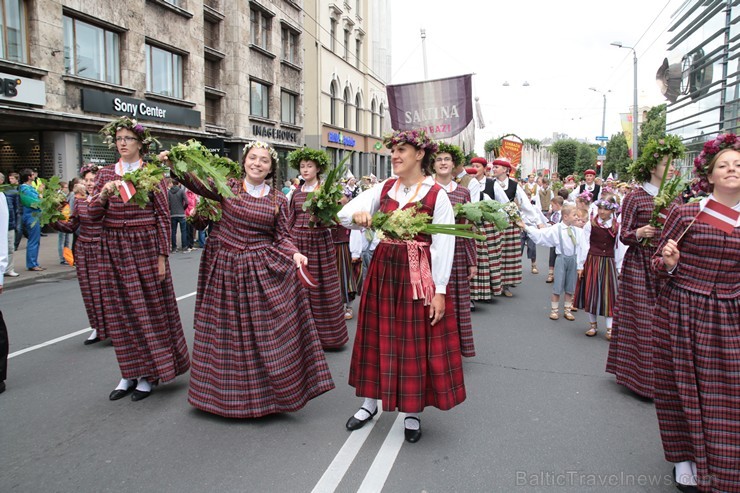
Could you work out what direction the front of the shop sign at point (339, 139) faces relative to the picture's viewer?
facing the viewer and to the right of the viewer

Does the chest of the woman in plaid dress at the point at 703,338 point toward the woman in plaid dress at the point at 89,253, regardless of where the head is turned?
no

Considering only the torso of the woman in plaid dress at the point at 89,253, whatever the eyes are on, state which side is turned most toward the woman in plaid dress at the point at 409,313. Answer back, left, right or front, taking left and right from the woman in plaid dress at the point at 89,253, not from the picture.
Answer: left

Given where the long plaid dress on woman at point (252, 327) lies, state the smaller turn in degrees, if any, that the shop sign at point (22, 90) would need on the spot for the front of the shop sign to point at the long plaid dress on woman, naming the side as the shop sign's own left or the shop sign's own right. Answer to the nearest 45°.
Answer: approximately 45° to the shop sign's own right

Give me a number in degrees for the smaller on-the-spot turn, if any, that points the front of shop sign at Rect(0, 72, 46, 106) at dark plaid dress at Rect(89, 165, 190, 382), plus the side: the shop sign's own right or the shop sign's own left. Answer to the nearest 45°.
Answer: approximately 45° to the shop sign's own right

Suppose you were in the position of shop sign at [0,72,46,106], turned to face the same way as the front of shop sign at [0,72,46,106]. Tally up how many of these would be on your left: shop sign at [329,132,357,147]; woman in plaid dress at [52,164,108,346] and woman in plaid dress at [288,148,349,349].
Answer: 1

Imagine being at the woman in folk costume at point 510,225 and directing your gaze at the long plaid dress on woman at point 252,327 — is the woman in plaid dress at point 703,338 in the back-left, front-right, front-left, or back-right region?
front-left

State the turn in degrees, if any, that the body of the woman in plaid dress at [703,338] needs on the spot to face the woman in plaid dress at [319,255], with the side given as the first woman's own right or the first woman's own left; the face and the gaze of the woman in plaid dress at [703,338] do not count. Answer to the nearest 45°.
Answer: approximately 90° to the first woman's own right

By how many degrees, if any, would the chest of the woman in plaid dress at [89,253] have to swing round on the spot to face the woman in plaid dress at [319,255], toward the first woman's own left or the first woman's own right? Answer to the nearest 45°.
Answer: approximately 135° to the first woman's own left

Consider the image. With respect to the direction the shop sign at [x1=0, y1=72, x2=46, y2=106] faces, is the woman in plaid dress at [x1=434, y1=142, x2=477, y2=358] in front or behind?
in front

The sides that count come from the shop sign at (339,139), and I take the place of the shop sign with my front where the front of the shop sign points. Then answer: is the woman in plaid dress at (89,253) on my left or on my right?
on my right

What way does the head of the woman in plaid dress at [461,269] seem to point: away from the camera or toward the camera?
toward the camera

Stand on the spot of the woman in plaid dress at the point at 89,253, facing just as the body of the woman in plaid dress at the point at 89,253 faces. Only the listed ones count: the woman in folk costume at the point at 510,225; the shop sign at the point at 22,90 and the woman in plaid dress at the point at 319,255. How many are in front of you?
0

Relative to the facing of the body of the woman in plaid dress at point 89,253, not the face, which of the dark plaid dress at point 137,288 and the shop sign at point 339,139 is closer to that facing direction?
the dark plaid dress

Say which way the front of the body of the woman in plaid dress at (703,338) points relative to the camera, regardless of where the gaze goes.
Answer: toward the camera

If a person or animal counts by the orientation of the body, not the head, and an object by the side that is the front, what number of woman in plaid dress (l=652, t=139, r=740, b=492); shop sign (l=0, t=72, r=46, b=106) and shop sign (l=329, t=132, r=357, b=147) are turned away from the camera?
0

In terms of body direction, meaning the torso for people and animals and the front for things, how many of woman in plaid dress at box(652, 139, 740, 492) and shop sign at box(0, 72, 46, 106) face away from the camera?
0

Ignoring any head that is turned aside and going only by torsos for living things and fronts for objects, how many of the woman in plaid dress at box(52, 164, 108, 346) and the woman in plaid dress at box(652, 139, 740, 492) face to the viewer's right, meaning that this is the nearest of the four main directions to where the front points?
0

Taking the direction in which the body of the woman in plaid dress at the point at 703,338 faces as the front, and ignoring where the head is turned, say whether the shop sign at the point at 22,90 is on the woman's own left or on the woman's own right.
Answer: on the woman's own right

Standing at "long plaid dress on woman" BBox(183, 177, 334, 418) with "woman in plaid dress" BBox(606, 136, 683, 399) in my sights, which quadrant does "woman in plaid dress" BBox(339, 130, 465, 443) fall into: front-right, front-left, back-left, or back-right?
front-right

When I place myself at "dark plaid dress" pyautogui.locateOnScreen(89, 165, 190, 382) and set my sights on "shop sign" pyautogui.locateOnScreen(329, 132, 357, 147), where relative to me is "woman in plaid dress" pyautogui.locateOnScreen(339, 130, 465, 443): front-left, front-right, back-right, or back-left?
back-right

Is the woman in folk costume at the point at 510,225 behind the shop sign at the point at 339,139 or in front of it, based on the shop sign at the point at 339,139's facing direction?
in front
